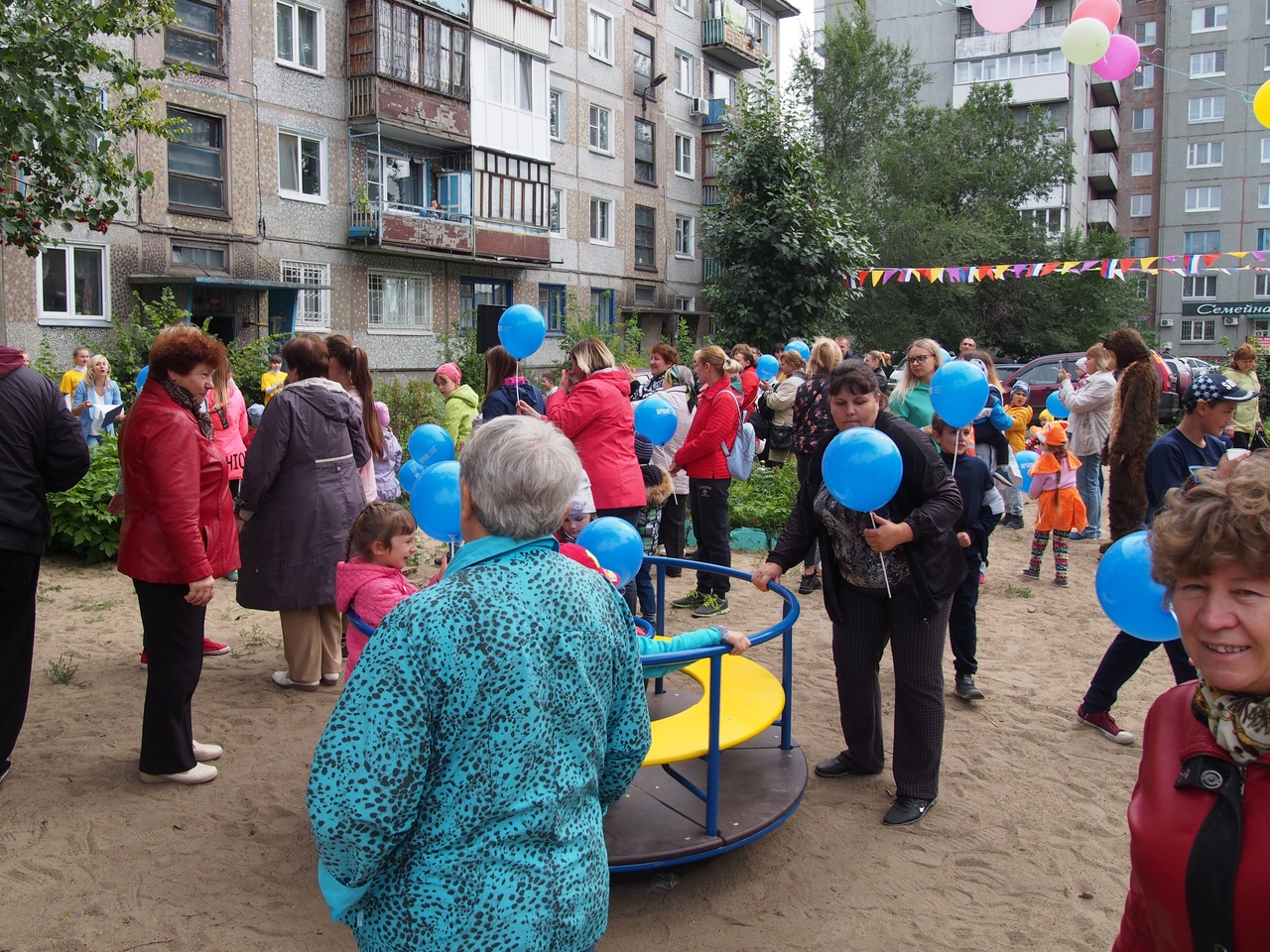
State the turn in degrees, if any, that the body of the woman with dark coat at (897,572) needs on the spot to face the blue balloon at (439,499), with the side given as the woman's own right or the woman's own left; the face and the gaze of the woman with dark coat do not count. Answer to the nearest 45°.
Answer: approximately 45° to the woman's own right

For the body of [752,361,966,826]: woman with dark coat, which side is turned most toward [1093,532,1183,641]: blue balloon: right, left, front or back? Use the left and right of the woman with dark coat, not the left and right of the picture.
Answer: left

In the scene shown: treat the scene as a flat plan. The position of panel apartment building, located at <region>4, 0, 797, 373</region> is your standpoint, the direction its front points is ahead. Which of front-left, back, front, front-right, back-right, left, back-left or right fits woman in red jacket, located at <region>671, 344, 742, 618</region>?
front-right

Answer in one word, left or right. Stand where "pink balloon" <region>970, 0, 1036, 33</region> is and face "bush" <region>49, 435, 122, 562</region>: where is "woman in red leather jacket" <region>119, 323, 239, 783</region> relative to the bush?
left

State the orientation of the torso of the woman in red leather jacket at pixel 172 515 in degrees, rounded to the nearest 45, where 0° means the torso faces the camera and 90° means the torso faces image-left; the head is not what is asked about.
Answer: approximately 270°

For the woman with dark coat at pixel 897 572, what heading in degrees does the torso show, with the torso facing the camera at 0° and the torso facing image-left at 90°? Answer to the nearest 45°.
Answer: approximately 45°
